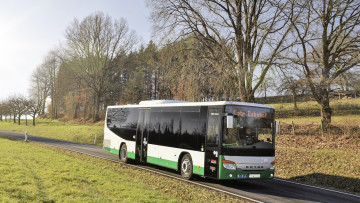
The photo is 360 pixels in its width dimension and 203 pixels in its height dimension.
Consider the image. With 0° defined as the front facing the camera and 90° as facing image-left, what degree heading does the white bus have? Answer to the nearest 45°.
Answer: approximately 315°
